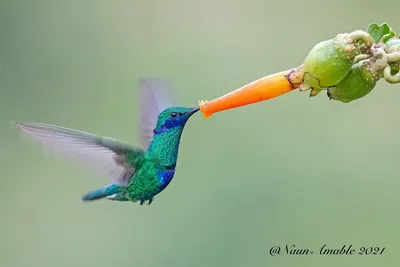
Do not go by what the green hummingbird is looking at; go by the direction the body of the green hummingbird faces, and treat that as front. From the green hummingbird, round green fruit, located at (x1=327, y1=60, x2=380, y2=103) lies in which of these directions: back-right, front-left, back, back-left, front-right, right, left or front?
front-right

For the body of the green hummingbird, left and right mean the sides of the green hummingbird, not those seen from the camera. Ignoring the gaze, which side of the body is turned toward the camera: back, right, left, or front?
right

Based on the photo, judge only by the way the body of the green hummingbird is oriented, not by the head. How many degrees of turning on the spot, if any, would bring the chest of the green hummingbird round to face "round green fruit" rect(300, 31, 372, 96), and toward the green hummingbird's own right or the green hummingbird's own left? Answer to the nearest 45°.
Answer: approximately 45° to the green hummingbird's own right

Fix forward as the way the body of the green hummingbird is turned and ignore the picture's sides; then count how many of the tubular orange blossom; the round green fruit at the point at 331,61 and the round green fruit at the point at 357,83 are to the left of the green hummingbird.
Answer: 0
